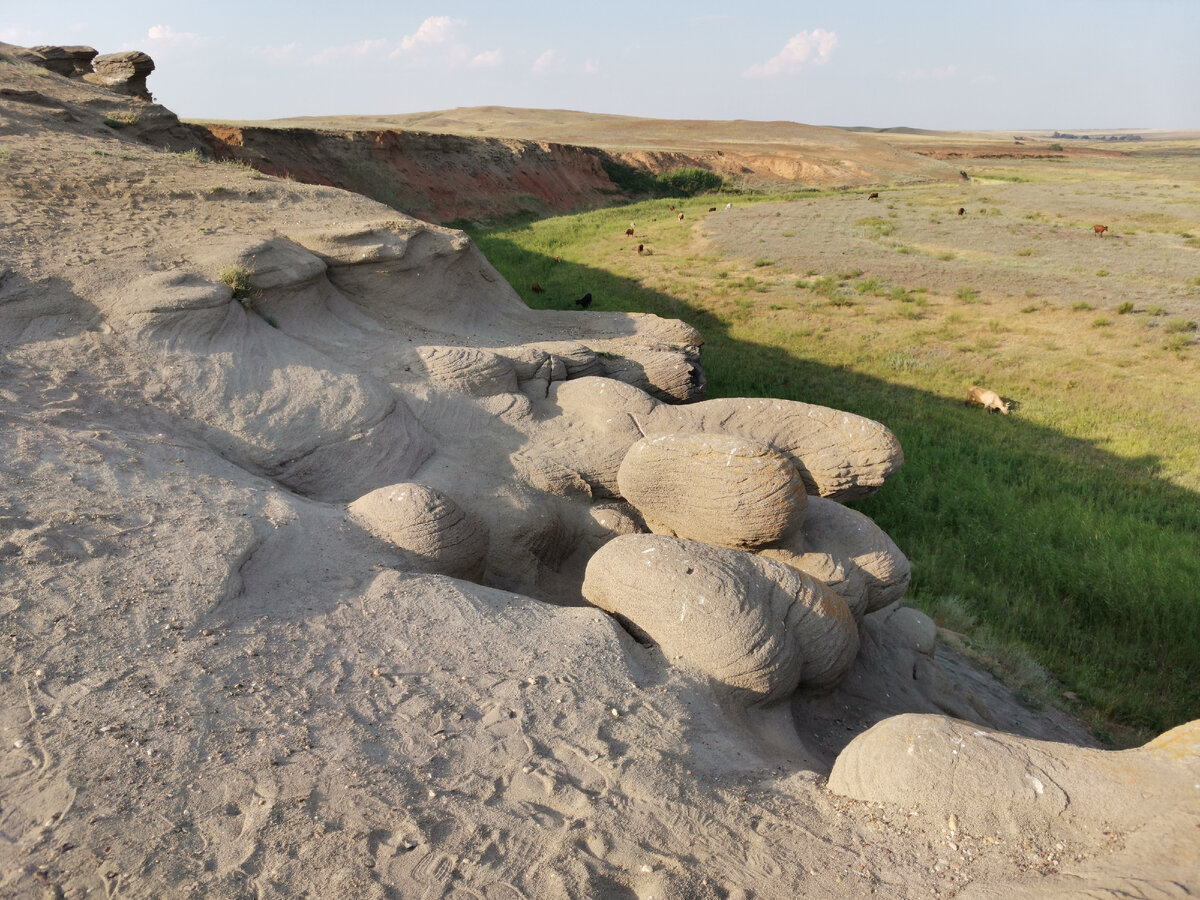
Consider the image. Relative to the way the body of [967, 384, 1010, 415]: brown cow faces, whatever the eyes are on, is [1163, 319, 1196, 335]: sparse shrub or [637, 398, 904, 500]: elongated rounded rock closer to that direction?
the sparse shrub

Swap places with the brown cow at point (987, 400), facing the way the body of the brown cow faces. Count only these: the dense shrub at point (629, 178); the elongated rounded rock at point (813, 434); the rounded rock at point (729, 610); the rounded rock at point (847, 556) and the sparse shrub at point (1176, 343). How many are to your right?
3

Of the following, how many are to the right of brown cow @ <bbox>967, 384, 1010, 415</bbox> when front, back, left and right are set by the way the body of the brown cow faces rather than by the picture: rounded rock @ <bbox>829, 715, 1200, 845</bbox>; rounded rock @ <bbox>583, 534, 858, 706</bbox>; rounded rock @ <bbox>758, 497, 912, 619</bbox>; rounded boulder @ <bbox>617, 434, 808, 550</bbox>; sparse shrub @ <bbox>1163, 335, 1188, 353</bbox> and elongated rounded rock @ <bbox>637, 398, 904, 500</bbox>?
5

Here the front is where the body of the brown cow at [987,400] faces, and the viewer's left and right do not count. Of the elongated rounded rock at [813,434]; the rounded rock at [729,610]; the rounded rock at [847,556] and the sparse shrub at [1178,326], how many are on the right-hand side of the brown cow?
3

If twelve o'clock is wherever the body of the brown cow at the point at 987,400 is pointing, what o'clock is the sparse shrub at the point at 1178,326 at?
The sparse shrub is roughly at 10 o'clock from the brown cow.

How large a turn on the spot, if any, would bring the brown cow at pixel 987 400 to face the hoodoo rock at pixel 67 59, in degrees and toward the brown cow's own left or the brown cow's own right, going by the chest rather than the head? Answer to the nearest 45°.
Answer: approximately 180°

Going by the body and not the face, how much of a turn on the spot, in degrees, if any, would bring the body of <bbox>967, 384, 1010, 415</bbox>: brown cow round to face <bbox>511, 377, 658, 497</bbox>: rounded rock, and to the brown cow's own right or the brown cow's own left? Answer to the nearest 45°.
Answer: approximately 90° to the brown cow's own right

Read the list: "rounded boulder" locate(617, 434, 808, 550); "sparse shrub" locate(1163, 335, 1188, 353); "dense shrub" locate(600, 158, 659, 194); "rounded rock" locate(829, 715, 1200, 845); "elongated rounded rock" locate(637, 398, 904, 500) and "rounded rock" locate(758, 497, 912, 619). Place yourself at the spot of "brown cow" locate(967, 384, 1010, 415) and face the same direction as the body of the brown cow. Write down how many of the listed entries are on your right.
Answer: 4

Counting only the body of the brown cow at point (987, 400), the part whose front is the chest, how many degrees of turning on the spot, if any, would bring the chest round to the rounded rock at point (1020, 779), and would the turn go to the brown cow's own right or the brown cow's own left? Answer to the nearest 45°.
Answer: approximately 90° to the brown cow's own right

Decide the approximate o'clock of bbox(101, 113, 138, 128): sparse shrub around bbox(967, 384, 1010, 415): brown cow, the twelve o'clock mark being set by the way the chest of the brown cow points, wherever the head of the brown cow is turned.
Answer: The sparse shrub is roughly at 5 o'clock from the brown cow.

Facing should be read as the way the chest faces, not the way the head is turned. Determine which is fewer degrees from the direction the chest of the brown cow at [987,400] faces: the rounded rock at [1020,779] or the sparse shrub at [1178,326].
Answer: the sparse shrub

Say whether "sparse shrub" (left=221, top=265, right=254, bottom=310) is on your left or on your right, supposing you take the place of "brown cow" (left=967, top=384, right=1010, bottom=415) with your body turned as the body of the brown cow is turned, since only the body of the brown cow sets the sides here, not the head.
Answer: on your right

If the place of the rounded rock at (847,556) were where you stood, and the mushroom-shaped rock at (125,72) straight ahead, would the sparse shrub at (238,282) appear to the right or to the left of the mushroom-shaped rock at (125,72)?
left

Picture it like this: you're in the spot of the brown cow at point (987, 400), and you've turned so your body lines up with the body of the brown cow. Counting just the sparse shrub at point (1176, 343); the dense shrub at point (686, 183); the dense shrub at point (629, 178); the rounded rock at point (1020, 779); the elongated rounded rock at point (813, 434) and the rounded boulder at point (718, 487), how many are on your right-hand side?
3

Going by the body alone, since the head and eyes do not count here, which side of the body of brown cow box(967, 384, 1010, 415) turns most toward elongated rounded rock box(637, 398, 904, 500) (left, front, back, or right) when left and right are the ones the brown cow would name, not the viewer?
right

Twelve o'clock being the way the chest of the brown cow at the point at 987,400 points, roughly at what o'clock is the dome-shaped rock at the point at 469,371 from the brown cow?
The dome-shaped rock is roughly at 4 o'clock from the brown cow.

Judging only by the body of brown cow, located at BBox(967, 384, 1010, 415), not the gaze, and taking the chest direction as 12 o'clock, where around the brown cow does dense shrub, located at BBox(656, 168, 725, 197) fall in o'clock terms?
The dense shrub is roughly at 8 o'clock from the brown cow.

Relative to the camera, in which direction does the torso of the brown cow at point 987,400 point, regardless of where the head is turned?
to the viewer's right

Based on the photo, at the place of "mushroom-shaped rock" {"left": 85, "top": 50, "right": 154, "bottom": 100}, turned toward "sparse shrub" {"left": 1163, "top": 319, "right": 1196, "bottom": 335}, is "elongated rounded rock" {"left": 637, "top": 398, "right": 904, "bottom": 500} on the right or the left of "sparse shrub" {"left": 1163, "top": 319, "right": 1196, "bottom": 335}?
right
